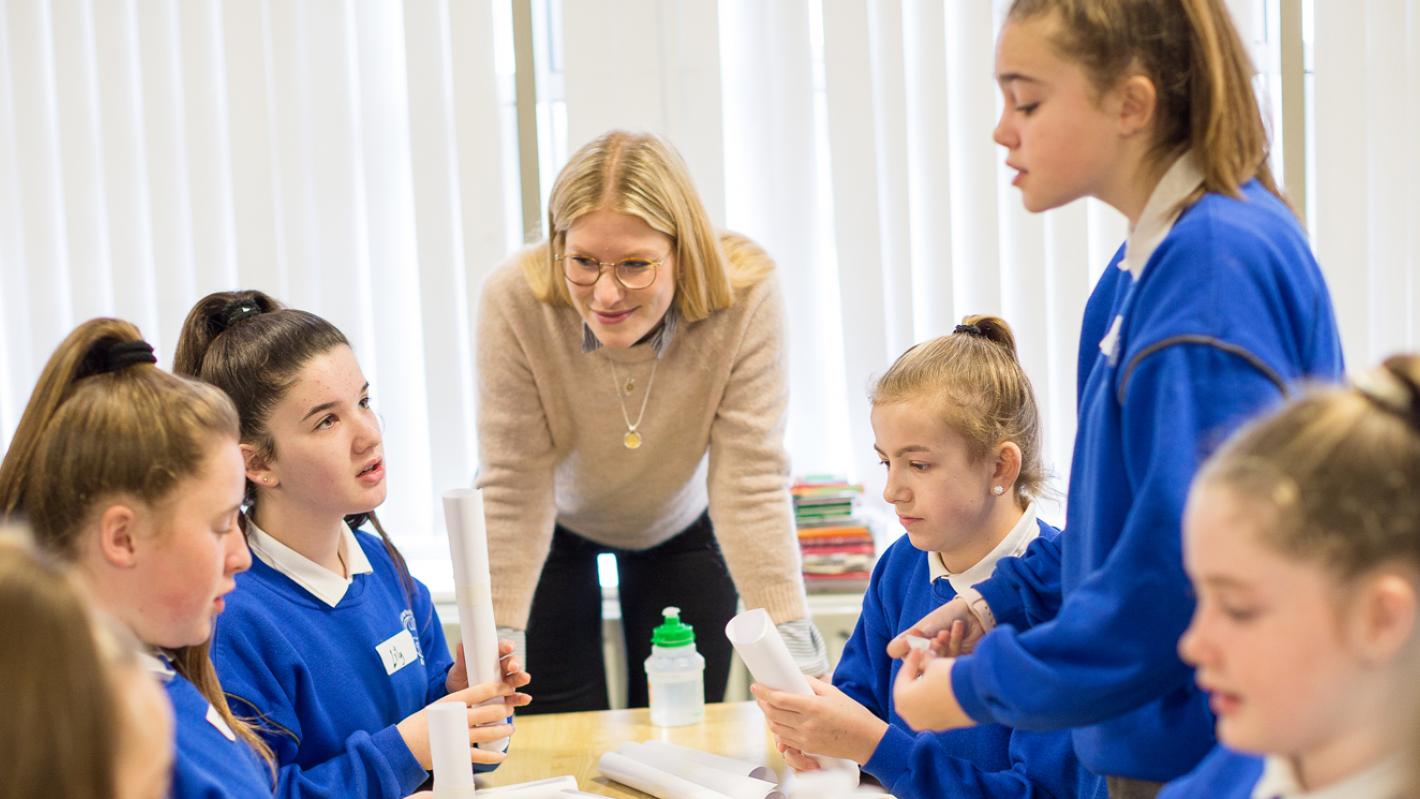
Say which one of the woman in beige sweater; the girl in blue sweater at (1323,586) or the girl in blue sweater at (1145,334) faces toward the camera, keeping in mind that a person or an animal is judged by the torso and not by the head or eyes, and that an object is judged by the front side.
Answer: the woman in beige sweater

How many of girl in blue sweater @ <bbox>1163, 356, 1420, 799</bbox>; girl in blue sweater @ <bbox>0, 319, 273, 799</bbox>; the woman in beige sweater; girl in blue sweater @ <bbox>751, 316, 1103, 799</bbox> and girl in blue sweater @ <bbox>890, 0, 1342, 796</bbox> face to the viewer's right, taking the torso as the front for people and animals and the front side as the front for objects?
1

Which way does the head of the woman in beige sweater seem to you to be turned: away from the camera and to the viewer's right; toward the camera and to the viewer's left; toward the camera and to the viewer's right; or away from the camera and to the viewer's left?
toward the camera and to the viewer's left

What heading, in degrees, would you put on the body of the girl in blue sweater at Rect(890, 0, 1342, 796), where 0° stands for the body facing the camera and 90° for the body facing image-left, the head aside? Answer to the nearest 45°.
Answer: approximately 90°

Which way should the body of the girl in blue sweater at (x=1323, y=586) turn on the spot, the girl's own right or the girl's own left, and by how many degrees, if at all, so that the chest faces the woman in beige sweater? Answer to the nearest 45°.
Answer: approximately 45° to the girl's own right

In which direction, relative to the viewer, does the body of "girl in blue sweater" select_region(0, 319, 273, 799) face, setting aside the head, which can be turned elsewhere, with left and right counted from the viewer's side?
facing to the right of the viewer

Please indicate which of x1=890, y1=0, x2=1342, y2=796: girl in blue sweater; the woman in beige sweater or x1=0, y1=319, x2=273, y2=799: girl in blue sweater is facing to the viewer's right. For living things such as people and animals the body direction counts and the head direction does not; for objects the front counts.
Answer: x1=0, y1=319, x2=273, y2=799: girl in blue sweater

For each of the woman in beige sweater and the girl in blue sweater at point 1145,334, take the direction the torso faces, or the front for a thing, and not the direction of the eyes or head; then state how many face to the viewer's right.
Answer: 0

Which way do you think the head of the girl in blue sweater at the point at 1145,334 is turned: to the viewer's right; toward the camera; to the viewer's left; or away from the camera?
to the viewer's left

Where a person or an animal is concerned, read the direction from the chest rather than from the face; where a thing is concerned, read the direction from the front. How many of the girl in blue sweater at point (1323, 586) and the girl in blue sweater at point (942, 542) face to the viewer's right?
0

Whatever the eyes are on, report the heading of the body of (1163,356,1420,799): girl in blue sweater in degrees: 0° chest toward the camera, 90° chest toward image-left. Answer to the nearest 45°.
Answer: approximately 90°

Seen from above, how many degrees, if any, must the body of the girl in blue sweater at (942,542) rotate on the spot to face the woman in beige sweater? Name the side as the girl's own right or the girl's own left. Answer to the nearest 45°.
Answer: approximately 90° to the girl's own right

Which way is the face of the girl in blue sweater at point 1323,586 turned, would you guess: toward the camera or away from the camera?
toward the camera

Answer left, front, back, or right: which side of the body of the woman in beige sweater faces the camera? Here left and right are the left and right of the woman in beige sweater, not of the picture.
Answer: front

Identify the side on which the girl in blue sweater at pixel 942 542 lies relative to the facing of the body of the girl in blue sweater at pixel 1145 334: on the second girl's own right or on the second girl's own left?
on the second girl's own right

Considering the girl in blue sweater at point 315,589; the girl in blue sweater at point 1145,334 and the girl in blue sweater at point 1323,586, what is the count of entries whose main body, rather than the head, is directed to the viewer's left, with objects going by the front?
2
